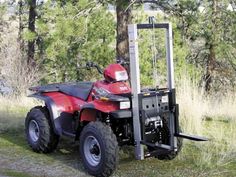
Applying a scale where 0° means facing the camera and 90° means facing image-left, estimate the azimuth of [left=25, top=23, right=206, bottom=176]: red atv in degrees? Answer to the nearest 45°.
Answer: approximately 315°
